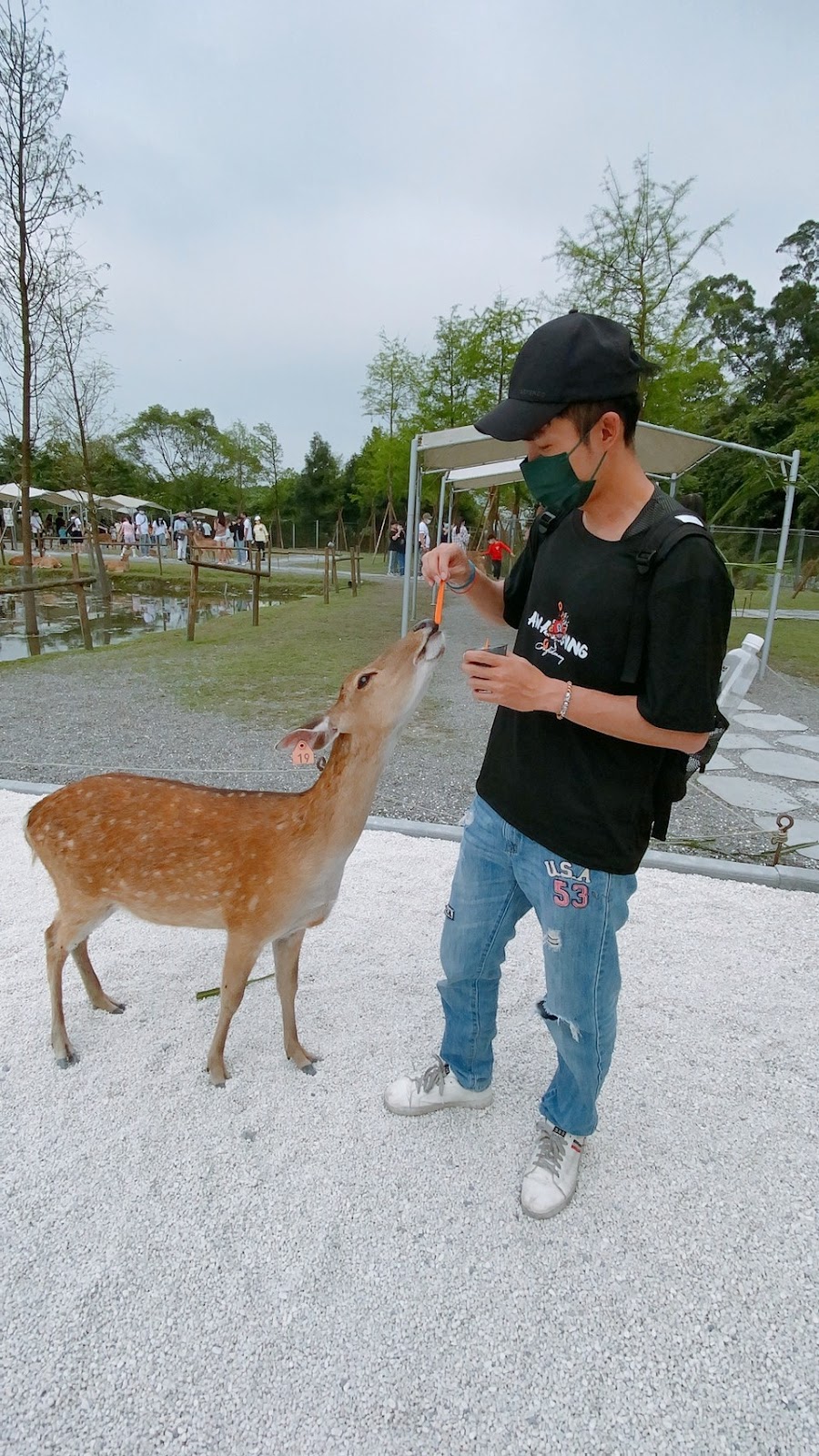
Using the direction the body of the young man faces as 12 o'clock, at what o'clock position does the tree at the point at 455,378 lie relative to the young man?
The tree is roughly at 4 o'clock from the young man.

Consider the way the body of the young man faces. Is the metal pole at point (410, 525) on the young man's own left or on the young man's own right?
on the young man's own right

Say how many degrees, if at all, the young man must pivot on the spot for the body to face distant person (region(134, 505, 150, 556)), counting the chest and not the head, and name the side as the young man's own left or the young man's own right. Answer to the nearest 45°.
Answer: approximately 90° to the young man's own right

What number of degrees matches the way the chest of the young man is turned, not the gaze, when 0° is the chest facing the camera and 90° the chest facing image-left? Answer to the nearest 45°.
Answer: approximately 45°

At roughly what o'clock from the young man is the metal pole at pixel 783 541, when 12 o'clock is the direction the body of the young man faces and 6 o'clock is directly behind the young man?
The metal pole is roughly at 5 o'clock from the young man.

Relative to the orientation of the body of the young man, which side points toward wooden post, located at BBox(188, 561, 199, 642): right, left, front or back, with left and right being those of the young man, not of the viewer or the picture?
right

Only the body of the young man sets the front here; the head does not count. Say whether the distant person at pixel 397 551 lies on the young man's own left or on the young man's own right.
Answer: on the young man's own right

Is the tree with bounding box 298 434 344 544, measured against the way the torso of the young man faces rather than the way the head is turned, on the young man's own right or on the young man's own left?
on the young man's own right

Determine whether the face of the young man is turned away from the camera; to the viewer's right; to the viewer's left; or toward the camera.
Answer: to the viewer's left

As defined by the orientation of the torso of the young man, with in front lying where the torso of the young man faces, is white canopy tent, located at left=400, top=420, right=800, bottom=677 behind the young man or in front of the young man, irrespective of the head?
behind
